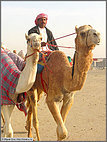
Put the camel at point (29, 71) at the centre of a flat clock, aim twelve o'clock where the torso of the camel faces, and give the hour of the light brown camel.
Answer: The light brown camel is roughly at 10 o'clock from the camel.

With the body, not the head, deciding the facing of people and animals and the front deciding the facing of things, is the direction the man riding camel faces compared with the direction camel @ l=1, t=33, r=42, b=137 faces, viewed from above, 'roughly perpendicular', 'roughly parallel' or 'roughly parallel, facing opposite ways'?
roughly parallel

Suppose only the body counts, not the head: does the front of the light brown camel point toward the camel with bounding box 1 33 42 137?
no

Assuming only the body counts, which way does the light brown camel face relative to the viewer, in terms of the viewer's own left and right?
facing the viewer and to the right of the viewer

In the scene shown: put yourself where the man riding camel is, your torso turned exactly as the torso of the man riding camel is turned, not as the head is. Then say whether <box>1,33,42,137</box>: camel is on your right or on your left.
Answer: on your right

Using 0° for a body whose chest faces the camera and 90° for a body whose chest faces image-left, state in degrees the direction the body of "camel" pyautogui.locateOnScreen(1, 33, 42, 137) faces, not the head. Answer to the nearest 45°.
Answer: approximately 315°

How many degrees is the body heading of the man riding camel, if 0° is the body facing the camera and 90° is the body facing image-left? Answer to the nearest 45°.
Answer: approximately 315°
